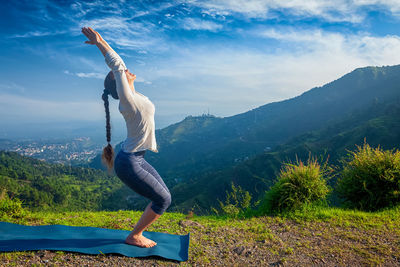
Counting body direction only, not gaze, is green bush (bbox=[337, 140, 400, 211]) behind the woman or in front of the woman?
in front

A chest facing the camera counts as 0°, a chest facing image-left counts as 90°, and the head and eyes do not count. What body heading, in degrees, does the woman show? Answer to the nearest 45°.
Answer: approximately 270°

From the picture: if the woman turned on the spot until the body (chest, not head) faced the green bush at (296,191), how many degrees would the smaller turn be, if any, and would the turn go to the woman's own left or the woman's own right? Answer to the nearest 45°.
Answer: approximately 45° to the woman's own left

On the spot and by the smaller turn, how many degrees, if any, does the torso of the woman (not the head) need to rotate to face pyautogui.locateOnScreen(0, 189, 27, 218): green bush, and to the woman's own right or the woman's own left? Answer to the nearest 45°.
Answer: approximately 135° to the woman's own left
